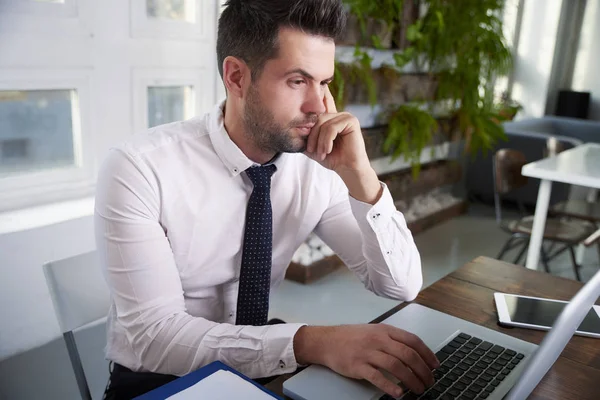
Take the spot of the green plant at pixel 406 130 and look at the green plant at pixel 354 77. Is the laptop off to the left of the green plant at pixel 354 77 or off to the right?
left

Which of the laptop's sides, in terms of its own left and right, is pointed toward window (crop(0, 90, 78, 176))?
front

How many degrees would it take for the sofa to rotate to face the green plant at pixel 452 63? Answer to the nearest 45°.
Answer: approximately 45° to its right

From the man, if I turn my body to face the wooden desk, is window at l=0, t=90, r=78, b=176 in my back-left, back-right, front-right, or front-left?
back-left

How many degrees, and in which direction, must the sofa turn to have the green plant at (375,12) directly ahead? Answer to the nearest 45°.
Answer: approximately 45° to its right

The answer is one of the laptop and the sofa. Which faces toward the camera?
the sofa

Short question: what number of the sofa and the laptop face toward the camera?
1

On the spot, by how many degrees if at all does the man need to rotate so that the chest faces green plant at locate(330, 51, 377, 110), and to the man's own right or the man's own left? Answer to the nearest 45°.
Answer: approximately 135° to the man's own left

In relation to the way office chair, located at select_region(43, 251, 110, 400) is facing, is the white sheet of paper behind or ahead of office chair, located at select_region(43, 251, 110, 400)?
ahead

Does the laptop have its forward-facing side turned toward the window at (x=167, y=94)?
yes

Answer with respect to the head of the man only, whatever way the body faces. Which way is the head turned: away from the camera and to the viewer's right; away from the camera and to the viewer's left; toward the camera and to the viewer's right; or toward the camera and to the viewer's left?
toward the camera and to the viewer's right

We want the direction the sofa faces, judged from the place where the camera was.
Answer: facing the viewer

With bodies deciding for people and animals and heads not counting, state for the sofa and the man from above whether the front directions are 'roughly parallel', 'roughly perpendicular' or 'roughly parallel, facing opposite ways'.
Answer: roughly perpendicular

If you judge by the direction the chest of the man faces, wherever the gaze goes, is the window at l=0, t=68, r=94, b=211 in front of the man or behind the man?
behind

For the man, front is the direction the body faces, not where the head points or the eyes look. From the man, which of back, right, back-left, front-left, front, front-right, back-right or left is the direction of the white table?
left
